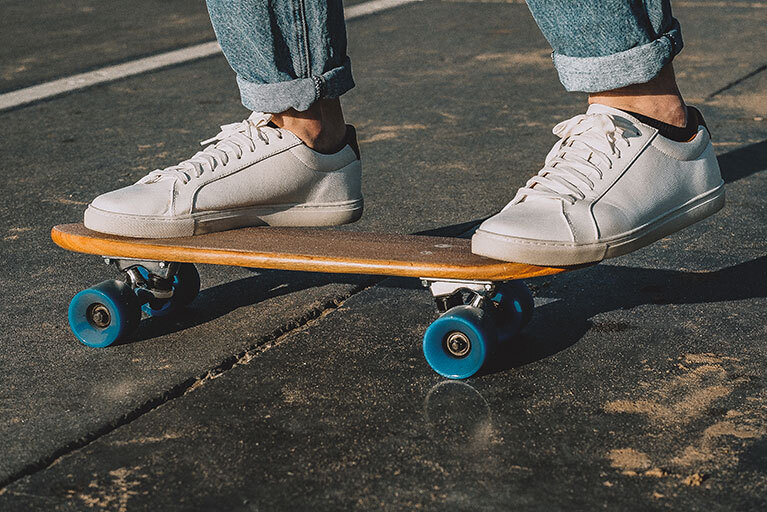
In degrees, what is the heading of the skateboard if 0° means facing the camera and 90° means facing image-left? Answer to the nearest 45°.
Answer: approximately 90°
